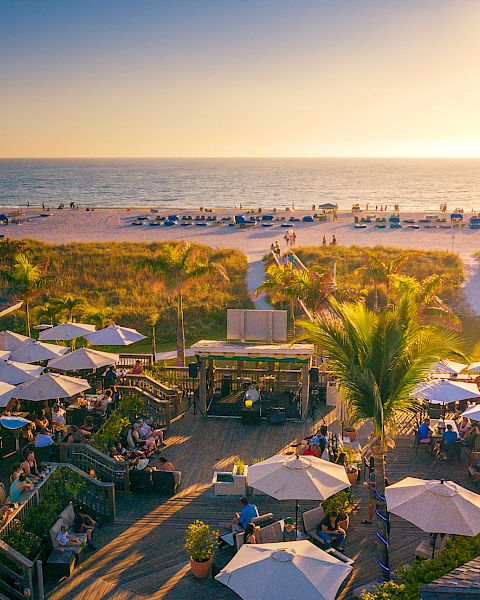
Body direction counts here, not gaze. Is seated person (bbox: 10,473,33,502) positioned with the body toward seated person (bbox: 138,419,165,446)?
yes

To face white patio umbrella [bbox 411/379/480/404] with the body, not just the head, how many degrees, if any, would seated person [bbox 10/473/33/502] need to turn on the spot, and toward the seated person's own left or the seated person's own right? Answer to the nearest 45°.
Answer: approximately 45° to the seated person's own right

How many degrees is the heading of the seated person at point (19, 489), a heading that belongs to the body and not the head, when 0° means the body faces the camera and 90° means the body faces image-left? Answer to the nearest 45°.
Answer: approximately 225°

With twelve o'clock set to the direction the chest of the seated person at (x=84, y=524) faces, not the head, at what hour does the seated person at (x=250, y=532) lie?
the seated person at (x=250, y=532) is roughly at 1 o'clock from the seated person at (x=84, y=524).

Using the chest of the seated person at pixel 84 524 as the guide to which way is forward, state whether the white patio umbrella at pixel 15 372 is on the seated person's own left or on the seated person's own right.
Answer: on the seated person's own left

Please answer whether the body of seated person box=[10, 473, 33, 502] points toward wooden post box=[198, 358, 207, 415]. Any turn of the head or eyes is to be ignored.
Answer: yes

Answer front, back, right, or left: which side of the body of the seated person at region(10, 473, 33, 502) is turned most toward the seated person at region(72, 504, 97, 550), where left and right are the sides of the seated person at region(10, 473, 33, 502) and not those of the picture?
right

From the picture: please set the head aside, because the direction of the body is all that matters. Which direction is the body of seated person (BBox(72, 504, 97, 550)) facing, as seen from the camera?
to the viewer's right

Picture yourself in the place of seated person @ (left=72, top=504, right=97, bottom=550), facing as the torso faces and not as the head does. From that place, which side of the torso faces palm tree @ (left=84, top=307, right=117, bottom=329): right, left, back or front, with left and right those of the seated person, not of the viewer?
left
